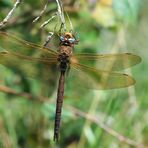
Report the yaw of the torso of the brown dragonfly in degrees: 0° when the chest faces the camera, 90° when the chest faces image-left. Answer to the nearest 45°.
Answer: approximately 180°
